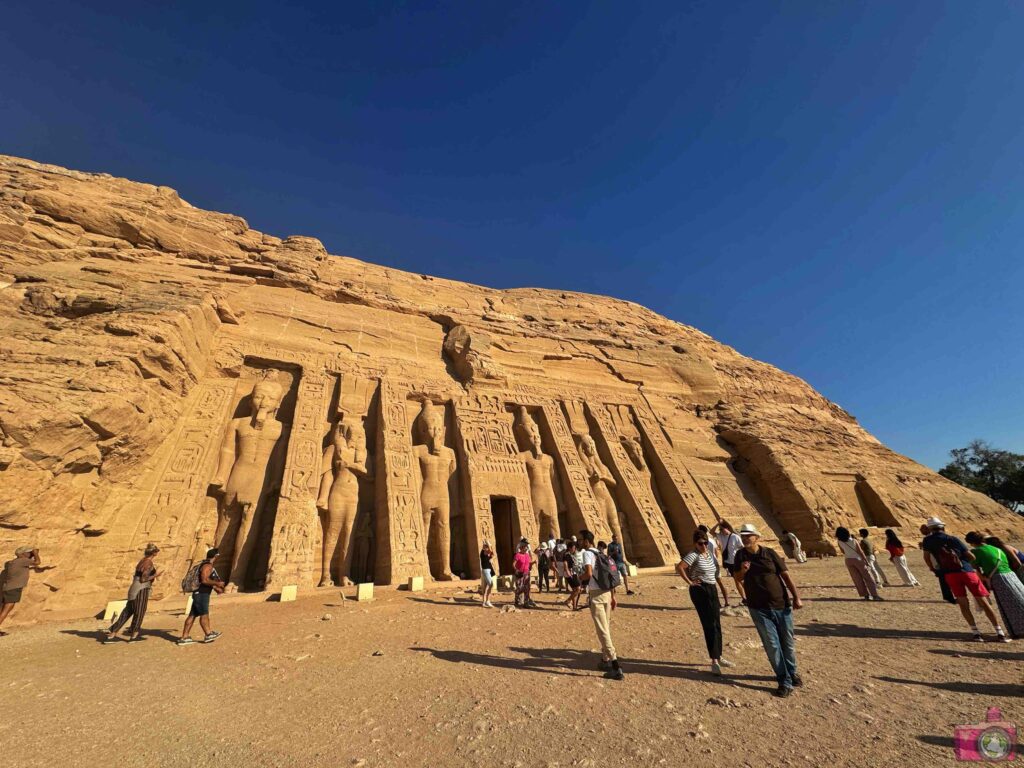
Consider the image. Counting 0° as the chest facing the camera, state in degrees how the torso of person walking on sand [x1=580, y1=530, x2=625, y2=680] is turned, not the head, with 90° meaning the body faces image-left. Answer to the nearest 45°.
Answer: approximately 135°

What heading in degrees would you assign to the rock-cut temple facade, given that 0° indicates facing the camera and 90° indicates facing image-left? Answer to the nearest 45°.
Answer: approximately 315°

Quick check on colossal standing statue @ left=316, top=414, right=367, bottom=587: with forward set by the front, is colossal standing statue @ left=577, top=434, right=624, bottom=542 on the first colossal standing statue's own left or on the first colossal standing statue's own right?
on the first colossal standing statue's own left

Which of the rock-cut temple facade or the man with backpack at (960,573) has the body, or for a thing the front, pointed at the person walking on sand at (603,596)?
the rock-cut temple facade

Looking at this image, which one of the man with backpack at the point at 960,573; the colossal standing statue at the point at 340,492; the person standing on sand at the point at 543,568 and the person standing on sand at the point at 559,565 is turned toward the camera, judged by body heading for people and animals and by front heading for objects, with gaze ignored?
the colossal standing statue

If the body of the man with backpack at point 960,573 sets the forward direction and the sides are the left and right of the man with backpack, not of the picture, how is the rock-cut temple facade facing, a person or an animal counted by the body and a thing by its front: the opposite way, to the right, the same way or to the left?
to the right
